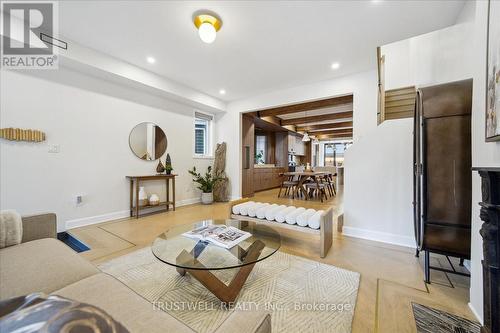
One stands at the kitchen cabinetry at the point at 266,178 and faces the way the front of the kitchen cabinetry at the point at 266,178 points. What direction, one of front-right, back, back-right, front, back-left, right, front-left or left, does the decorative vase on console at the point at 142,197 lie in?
right

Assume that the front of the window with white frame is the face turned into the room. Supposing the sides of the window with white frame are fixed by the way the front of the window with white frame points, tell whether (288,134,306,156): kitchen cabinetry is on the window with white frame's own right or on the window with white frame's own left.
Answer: on the window with white frame's own left

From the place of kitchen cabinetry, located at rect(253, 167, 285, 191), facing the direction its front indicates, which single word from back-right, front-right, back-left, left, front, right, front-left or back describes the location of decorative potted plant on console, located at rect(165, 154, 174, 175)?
right

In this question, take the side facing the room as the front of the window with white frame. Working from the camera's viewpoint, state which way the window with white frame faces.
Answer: facing the viewer and to the right of the viewer

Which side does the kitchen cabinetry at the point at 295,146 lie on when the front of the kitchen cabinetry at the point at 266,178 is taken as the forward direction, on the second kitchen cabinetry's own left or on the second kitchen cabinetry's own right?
on the second kitchen cabinetry's own left

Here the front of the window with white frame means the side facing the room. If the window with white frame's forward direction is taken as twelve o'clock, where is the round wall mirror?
The round wall mirror is roughly at 3 o'clock from the window with white frame.

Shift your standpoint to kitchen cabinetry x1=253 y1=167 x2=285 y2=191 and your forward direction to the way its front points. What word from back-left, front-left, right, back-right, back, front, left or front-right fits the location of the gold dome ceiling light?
front-right

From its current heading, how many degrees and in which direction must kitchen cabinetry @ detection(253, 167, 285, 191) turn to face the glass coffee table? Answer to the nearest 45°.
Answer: approximately 45° to its right

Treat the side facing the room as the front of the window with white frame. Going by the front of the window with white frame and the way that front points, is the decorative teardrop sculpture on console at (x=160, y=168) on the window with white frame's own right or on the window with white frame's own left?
on the window with white frame's own right

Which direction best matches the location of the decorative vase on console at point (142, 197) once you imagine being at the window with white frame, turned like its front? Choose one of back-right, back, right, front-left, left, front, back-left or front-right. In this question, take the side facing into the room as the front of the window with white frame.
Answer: right

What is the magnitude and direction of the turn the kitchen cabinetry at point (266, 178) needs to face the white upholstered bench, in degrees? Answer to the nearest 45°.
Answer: approximately 45° to its right
